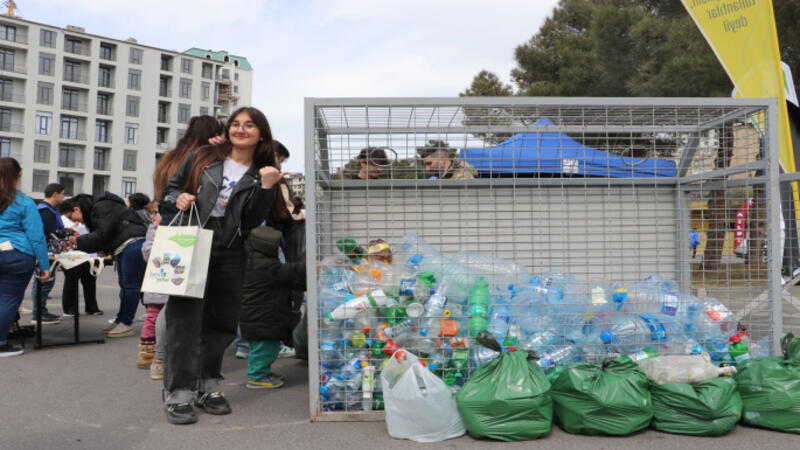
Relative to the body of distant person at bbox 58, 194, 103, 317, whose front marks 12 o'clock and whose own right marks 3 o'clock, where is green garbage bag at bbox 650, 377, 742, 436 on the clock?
The green garbage bag is roughly at 11 o'clock from the distant person.

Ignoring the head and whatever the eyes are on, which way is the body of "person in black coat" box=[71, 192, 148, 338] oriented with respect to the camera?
to the viewer's left

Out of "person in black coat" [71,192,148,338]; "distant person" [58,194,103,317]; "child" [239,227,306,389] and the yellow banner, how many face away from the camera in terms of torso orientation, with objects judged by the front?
1

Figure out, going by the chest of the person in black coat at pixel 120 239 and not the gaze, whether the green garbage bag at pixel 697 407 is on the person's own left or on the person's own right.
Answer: on the person's own left

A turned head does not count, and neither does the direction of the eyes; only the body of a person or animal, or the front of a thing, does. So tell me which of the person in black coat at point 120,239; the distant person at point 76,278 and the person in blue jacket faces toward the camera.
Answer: the distant person
